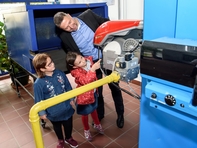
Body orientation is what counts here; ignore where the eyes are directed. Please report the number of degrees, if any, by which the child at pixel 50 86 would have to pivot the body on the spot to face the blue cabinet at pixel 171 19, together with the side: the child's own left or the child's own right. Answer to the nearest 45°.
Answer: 0° — they already face it

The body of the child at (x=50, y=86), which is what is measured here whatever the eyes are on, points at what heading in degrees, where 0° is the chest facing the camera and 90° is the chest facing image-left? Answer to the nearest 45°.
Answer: approximately 315°

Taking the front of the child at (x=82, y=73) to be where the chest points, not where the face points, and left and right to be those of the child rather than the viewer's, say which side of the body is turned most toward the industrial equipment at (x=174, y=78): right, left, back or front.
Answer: front

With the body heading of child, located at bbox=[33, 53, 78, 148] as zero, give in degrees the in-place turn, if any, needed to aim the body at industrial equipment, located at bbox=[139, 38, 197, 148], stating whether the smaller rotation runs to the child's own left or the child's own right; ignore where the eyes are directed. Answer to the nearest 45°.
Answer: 0° — they already face it

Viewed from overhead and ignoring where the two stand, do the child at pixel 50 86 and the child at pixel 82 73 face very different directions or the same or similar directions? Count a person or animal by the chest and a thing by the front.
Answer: same or similar directions

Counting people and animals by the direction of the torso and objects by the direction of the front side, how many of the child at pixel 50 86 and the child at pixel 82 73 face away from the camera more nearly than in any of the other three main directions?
0
